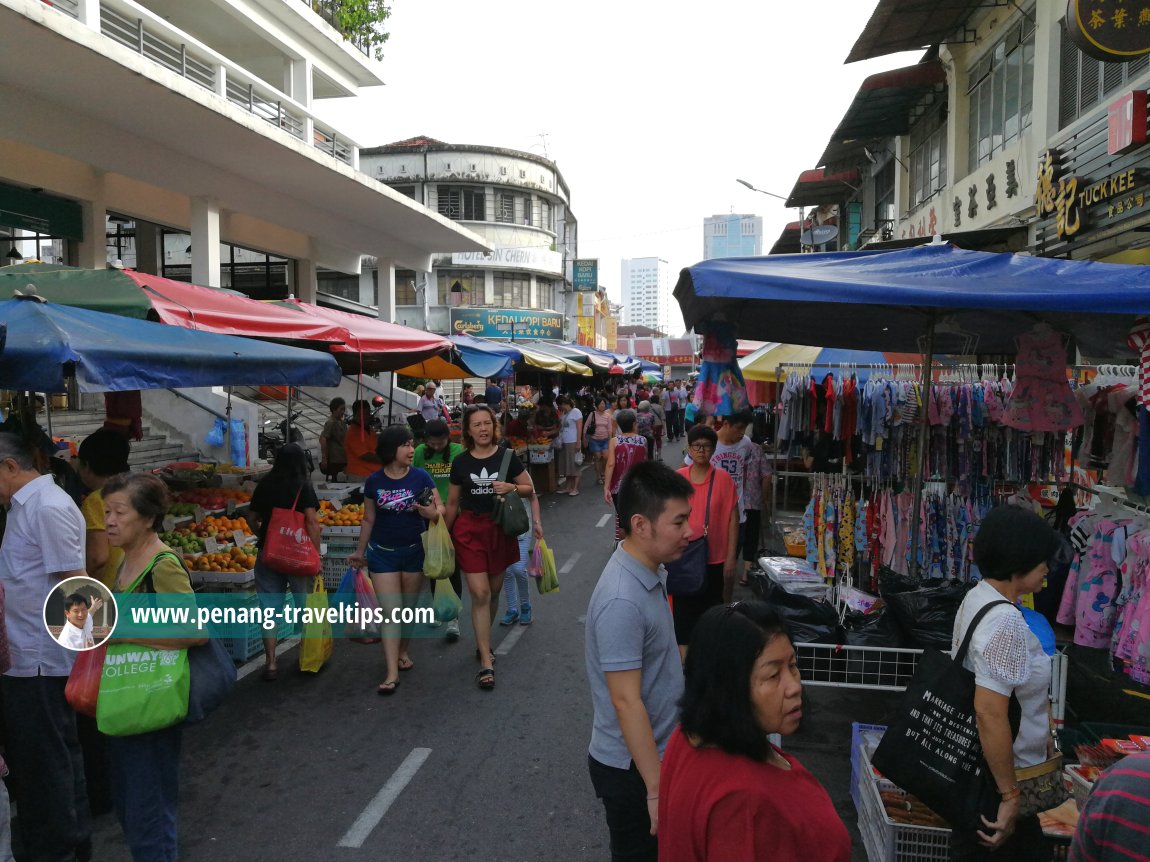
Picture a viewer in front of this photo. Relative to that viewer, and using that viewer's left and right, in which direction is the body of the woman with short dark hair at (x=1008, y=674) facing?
facing to the right of the viewer

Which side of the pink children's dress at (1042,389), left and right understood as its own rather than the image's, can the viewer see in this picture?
front

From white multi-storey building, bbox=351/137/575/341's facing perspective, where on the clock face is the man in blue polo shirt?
The man in blue polo shirt is roughly at 12 o'clock from the white multi-storey building.

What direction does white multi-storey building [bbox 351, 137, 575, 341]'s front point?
toward the camera

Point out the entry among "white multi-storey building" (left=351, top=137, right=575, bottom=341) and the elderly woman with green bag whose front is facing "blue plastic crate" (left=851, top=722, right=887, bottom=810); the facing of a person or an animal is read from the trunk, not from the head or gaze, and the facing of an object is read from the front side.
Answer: the white multi-storey building

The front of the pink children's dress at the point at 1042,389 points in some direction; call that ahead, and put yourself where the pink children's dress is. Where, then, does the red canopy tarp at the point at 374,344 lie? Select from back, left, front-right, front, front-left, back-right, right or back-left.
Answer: right

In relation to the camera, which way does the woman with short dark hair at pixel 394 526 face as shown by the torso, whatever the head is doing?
toward the camera

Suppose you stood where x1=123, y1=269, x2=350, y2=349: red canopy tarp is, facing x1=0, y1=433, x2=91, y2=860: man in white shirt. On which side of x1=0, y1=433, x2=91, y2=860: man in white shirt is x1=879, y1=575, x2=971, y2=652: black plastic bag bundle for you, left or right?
left

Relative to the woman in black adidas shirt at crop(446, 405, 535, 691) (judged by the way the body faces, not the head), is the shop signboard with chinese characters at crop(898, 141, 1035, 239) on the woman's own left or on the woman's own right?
on the woman's own left

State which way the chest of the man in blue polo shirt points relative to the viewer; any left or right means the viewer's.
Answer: facing to the right of the viewer

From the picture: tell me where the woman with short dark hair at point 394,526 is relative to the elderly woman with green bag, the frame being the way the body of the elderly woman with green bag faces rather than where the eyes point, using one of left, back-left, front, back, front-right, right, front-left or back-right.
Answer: back

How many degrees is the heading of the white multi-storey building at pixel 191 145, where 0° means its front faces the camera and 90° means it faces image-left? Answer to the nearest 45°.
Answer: approximately 315°
